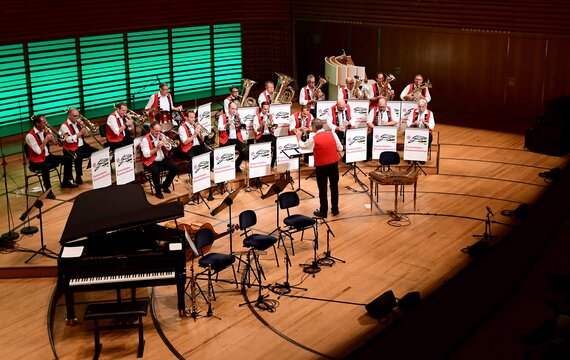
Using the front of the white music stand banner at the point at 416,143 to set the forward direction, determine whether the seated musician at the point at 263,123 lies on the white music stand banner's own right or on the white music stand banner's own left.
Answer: on the white music stand banner's own right

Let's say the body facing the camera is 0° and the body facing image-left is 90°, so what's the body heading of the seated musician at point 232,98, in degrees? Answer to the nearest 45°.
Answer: approximately 315°

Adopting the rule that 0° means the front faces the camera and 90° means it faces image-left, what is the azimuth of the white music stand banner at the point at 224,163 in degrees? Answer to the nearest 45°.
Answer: approximately 315°

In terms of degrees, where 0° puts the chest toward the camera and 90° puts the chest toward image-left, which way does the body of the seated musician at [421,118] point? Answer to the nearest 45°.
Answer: approximately 0°

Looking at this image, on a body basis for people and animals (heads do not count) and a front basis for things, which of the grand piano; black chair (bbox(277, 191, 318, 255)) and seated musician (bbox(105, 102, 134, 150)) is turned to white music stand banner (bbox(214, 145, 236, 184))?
the seated musician

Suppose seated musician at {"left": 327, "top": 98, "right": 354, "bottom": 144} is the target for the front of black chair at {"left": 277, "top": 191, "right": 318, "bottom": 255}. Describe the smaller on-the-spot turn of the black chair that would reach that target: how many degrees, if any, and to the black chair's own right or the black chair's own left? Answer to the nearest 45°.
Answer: approximately 135° to the black chair's own left

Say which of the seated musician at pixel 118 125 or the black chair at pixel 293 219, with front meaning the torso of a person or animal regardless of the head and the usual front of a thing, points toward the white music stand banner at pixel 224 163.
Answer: the seated musician

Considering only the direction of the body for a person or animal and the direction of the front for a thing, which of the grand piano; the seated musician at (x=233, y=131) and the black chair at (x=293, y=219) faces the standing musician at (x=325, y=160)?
the seated musician

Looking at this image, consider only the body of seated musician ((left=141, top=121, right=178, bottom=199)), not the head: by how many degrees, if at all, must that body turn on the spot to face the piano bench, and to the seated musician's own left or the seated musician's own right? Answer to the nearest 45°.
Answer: approximately 45° to the seated musician's own right

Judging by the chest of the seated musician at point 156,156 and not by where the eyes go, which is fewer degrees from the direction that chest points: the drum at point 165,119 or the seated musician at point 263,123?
the seated musician

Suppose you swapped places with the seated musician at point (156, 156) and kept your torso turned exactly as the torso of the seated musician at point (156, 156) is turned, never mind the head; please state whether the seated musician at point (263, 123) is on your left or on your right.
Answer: on your left

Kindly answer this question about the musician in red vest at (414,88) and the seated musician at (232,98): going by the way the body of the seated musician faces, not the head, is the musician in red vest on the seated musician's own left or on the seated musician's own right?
on the seated musician's own left

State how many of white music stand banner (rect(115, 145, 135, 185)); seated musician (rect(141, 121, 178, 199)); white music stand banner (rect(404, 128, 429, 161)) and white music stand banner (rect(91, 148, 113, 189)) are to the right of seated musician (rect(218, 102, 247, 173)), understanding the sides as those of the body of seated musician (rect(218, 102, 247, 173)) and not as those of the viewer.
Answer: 3
